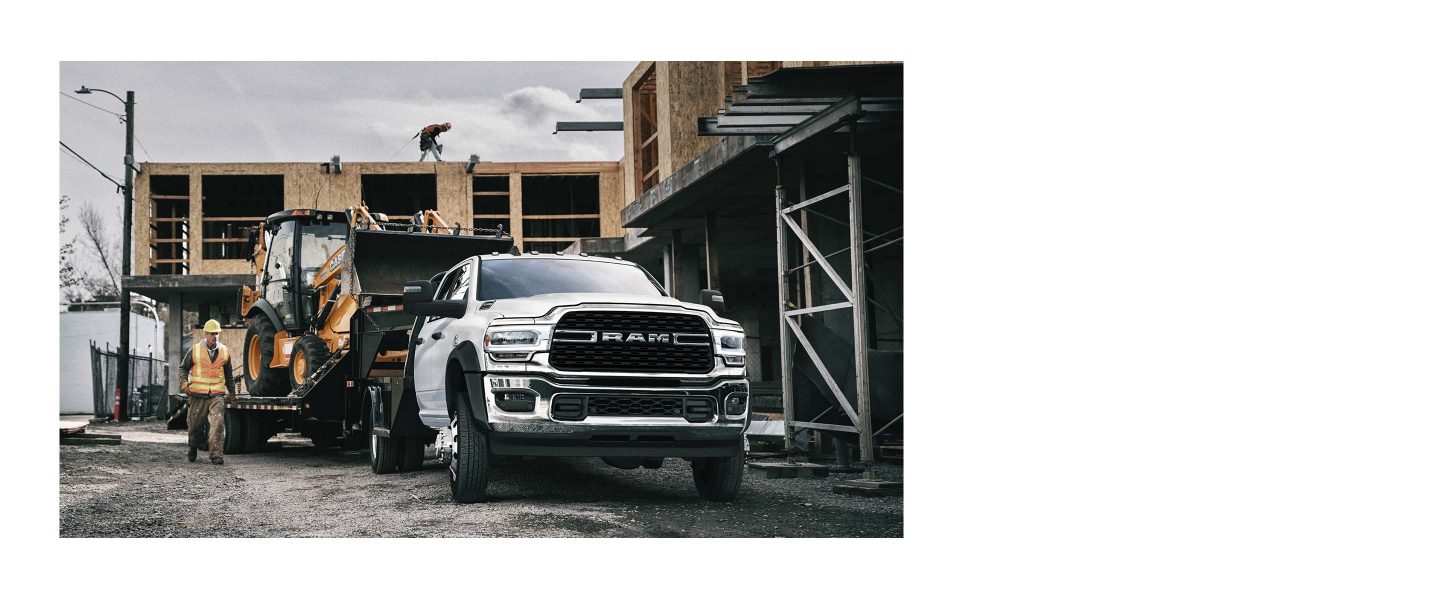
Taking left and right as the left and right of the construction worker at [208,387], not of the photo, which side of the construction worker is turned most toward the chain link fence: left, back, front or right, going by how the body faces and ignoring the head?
back

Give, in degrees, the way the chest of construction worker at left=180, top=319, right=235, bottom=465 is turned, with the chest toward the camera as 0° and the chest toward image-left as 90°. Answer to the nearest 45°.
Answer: approximately 0°

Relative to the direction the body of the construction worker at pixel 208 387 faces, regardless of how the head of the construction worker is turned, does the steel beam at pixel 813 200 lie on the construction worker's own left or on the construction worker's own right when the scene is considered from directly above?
on the construction worker's own left

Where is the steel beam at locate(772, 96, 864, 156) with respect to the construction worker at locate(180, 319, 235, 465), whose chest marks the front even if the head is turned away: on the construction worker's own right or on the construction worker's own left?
on the construction worker's own left

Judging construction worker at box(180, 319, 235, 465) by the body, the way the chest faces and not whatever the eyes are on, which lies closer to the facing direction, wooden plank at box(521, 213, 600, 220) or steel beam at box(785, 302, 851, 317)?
the steel beam

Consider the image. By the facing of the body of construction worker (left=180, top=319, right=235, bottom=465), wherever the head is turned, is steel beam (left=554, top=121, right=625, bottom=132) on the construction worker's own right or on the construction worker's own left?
on the construction worker's own left

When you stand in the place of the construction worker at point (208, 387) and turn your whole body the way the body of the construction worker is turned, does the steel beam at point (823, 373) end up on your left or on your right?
on your left

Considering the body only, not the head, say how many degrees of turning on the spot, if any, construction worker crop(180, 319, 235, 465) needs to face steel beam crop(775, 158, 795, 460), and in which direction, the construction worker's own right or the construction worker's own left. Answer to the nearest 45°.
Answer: approximately 45° to the construction worker's own left
